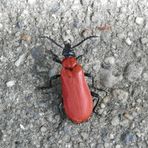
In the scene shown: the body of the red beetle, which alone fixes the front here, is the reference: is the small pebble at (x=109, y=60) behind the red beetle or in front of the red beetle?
in front

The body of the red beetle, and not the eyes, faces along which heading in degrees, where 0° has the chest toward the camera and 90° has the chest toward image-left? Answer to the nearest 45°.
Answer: approximately 180°

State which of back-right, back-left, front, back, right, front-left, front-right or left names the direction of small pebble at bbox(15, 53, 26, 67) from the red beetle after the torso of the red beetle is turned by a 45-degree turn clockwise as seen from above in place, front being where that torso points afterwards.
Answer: left

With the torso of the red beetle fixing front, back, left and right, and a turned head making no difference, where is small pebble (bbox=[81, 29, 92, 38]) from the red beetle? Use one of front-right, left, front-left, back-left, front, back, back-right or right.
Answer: front

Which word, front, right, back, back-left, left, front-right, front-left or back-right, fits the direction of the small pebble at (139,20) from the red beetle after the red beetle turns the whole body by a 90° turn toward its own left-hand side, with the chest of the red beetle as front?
back-right

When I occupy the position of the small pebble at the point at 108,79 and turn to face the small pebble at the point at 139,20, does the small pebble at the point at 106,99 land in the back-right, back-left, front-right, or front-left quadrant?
back-right

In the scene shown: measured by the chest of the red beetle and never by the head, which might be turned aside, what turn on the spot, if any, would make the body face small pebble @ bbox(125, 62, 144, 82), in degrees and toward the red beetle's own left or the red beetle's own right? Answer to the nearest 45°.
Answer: approximately 45° to the red beetle's own right

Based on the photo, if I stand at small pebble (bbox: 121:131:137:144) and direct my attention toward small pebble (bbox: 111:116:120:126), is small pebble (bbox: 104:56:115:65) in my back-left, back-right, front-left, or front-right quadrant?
front-right

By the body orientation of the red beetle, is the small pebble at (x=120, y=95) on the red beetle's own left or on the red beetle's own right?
on the red beetle's own right

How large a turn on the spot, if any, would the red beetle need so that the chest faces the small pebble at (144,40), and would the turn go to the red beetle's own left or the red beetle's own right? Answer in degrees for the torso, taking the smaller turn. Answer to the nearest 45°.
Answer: approximately 45° to the red beetle's own right
